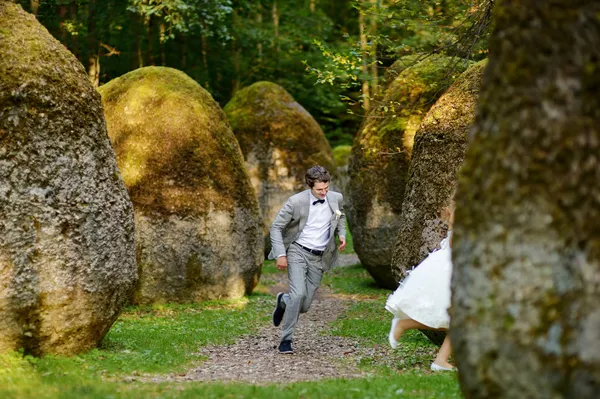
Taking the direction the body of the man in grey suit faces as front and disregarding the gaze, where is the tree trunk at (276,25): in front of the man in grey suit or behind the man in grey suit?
behind

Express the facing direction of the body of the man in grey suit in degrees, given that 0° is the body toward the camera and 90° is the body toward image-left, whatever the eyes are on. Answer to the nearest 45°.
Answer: approximately 315°

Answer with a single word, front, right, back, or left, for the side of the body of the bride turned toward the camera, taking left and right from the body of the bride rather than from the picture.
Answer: right

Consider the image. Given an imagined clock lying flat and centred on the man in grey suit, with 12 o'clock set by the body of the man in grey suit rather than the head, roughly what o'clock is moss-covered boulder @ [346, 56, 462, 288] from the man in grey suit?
The moss-covered boulder is roughly at 8 o'clock from the man in grey suit.

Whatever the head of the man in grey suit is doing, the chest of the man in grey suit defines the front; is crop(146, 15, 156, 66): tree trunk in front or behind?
behind

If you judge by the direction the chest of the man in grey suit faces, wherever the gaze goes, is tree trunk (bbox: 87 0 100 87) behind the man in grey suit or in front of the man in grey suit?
behind

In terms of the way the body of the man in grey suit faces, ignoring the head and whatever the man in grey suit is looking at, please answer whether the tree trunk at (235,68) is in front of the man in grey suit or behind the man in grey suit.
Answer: behind

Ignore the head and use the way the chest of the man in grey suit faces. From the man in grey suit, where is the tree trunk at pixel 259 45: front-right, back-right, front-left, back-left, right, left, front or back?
back-left

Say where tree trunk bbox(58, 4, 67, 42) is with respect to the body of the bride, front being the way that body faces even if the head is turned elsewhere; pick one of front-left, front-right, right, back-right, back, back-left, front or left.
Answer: back-left

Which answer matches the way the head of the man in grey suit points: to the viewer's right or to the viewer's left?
to the viewer's right

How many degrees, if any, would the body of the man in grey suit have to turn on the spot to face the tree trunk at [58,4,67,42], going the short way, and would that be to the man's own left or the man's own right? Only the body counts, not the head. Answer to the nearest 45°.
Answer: approximately 180°

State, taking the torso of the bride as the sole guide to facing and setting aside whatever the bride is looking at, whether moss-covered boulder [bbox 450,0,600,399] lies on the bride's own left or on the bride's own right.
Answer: on the bride's own right
